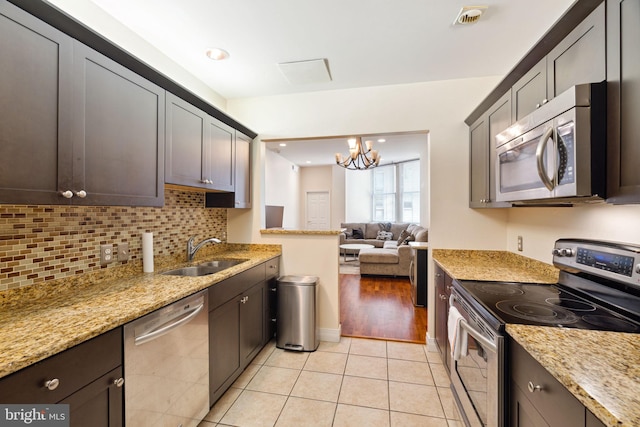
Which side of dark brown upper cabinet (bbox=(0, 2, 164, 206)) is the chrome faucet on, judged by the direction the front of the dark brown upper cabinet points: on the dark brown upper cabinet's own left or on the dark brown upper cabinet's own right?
on the dark brown upper cabinet's own left

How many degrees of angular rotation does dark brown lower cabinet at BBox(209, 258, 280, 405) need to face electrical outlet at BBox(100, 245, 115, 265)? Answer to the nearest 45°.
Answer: approximately 135° to its right

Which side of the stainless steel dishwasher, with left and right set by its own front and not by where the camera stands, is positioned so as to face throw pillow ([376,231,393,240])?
left

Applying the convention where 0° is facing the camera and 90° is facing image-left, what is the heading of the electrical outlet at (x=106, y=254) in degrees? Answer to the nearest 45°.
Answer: approximately 315°

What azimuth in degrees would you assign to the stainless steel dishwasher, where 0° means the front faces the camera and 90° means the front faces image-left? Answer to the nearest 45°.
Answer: approximately 315°

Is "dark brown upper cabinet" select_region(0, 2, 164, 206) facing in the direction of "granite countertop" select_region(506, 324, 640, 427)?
yes
